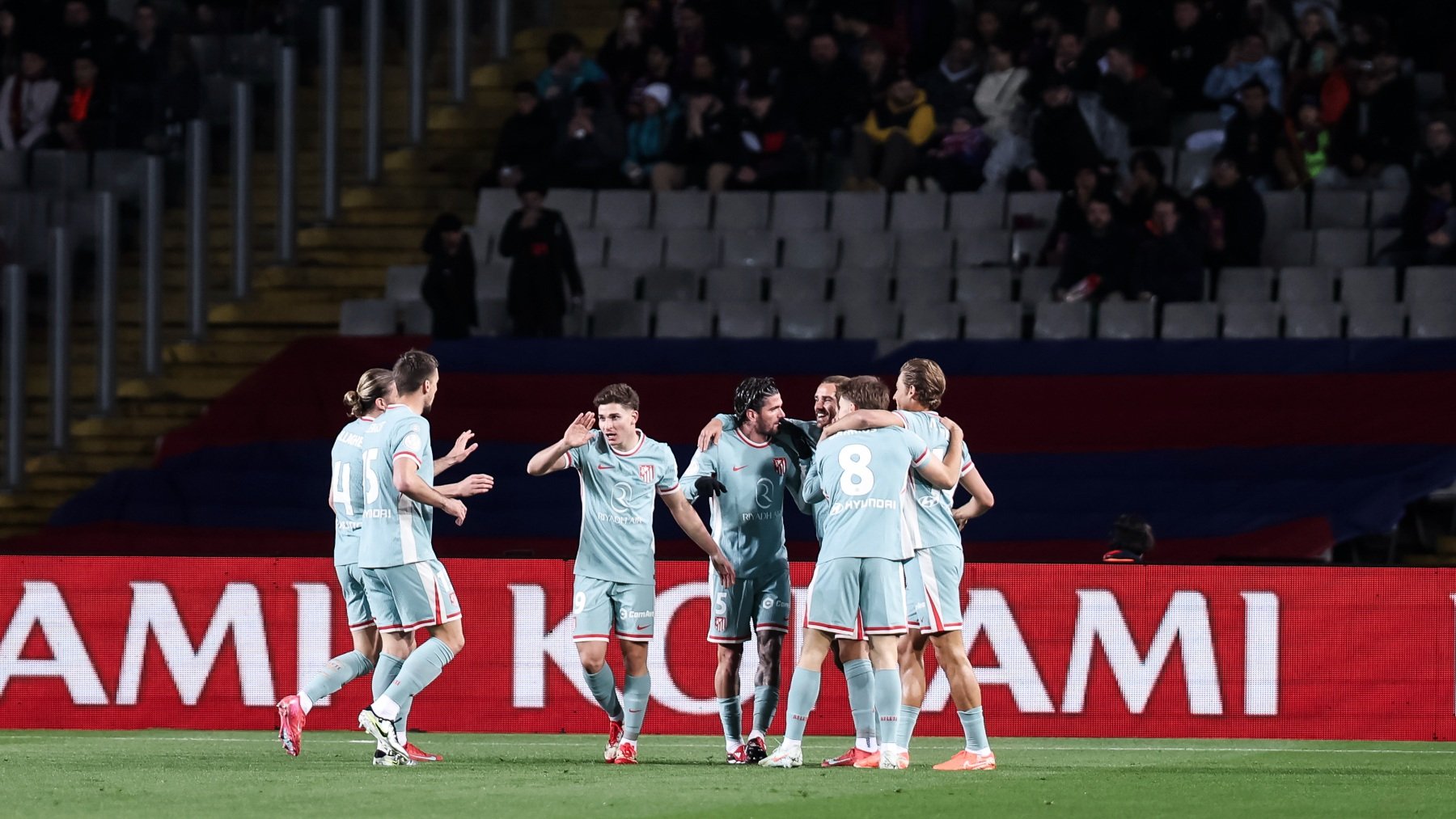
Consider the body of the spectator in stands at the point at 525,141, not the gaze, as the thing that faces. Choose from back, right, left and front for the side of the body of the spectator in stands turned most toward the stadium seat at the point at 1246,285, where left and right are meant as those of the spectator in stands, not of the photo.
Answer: left

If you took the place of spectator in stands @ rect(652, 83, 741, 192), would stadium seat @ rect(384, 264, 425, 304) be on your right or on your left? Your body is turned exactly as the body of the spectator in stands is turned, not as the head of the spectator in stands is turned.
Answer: on your right

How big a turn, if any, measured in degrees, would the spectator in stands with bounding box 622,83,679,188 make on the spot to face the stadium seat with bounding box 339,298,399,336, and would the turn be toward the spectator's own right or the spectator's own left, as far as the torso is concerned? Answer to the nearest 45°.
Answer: approximately 45° to the spectator's own right

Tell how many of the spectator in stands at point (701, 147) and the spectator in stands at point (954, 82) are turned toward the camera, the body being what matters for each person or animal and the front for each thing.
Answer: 2

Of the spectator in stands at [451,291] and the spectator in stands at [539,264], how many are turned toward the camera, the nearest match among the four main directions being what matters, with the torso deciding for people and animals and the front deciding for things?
2

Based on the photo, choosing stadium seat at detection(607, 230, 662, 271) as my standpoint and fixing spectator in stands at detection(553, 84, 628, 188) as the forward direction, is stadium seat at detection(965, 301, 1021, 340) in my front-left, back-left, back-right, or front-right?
back-right

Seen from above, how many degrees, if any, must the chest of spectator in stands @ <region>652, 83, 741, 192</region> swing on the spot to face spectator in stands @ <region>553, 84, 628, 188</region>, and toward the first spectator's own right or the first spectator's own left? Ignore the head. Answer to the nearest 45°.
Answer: approximately 90° to the first spectator's own right
